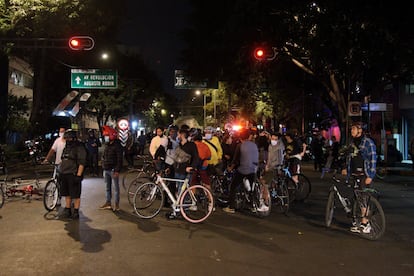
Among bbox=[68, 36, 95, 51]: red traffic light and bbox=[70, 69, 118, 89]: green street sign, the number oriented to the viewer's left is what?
0

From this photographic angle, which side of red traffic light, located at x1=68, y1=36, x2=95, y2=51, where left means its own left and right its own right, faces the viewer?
front

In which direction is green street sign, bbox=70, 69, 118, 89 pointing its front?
toward the camera

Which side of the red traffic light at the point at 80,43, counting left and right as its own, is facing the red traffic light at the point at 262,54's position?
left

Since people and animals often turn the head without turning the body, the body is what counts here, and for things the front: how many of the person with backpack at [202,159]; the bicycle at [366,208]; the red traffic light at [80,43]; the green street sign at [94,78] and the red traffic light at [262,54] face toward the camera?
3

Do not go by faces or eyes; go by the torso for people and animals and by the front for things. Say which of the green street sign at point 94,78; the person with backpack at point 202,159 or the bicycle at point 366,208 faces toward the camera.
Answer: the green street sign
